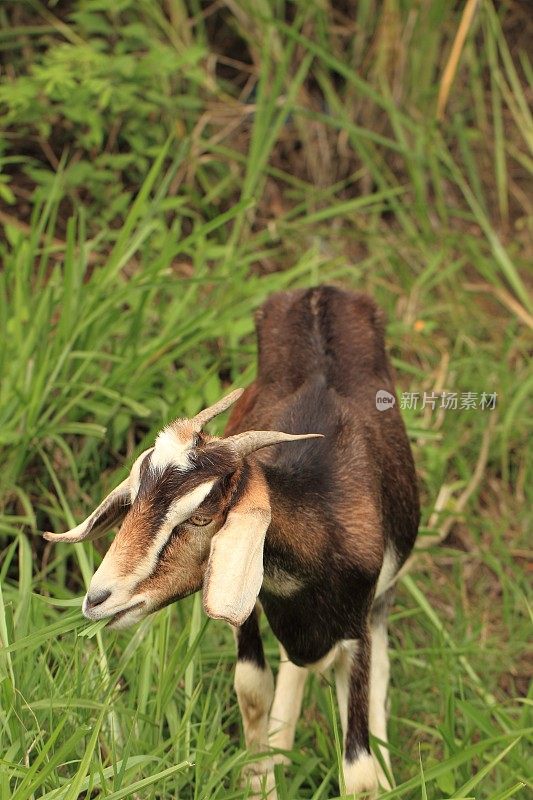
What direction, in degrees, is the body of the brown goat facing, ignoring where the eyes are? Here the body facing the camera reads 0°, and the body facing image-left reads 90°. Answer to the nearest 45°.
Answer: approximately 0°
